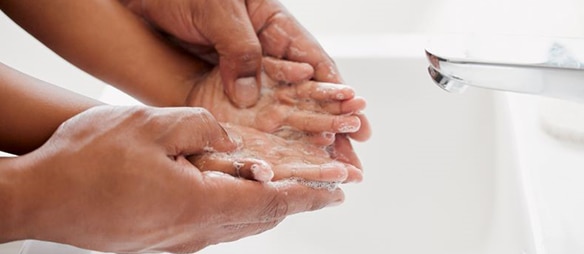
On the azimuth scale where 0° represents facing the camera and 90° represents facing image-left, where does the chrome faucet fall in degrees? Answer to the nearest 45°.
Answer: approximately 90°
